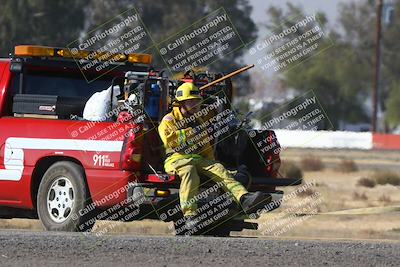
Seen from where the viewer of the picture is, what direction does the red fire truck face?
facing away from the viewer and to the left of the viewer

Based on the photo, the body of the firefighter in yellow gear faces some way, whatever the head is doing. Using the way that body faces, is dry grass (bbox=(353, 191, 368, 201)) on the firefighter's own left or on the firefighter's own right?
on the firefighter's own left

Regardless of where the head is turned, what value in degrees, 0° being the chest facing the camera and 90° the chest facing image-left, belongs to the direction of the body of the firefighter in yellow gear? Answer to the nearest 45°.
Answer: approximately 315°

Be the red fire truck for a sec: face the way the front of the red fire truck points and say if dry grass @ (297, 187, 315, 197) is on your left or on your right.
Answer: on your right
